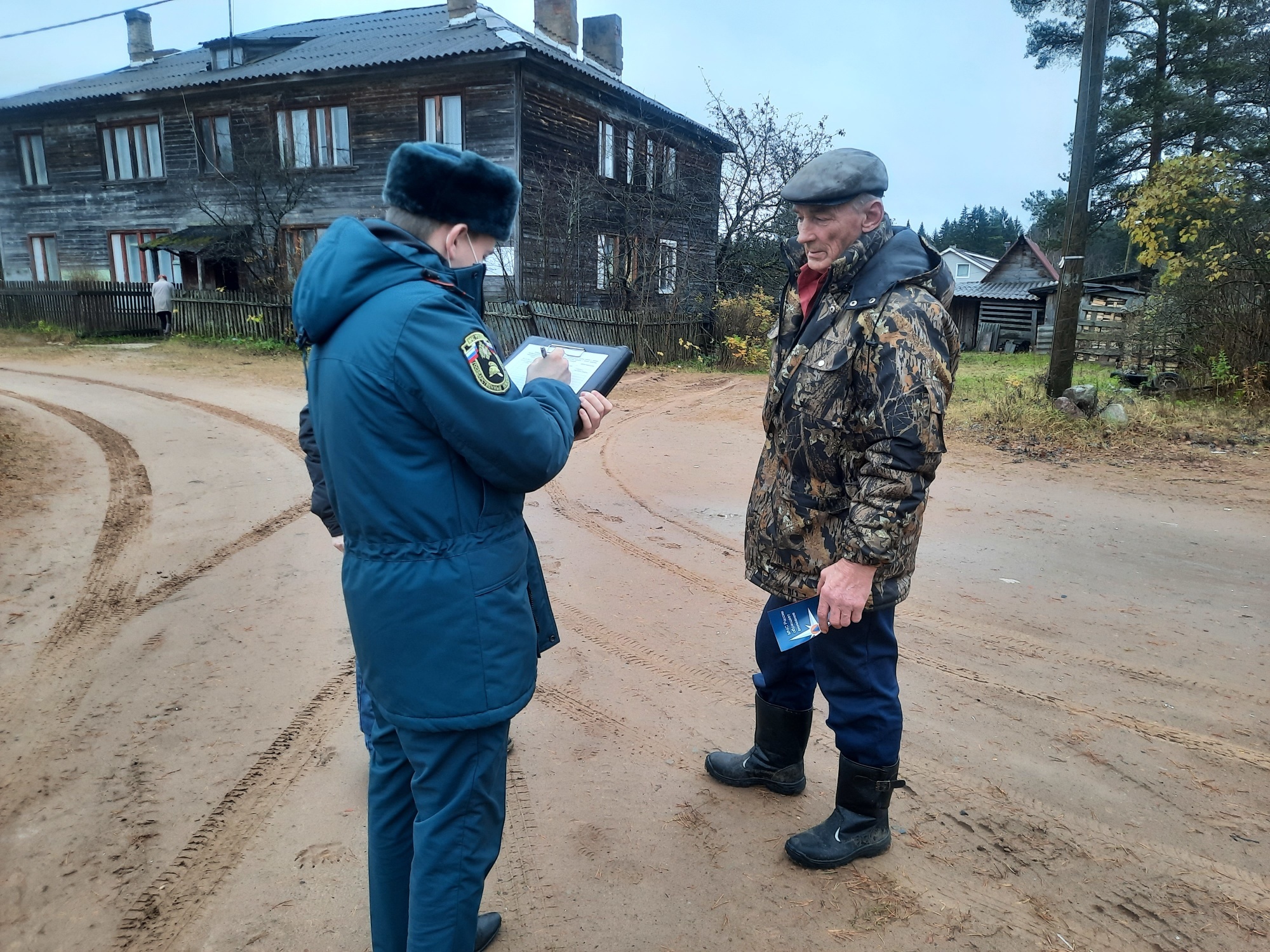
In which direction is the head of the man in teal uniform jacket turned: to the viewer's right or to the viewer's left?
to the viewer's right

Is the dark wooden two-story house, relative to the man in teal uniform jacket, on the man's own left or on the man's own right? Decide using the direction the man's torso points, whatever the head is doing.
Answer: on the man's own left

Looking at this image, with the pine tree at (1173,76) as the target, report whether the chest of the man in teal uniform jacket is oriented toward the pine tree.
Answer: yes

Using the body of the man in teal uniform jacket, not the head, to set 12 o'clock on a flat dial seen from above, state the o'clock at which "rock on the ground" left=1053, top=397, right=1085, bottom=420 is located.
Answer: The rock on the ground is roughly at 12 o'clock from the man in teal uniform jacket.

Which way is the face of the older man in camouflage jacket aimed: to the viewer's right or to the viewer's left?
to the viewer's left

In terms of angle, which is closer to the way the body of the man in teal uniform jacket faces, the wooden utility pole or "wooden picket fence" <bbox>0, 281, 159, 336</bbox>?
the wooden utility pole

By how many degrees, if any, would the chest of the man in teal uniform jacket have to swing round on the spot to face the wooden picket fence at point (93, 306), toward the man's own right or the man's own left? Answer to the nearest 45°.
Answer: approximately 45° to the man's own left

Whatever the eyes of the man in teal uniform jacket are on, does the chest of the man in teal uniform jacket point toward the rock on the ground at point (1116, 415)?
yes

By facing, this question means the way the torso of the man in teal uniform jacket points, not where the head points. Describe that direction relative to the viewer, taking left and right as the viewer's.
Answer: facing away from the viewer and to the right of the viewer

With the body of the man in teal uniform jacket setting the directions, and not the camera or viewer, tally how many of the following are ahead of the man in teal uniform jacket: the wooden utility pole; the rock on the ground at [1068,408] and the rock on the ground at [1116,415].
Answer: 3

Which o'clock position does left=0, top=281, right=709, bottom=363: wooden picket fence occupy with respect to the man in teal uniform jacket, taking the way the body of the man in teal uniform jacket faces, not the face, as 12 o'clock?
The wooden picket fence is roughly at 10 o'clock from the man in teal uniform jacket.
